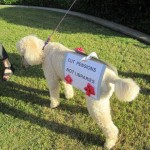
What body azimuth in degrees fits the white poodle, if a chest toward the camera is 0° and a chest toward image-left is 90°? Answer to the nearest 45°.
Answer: approximately 135°
